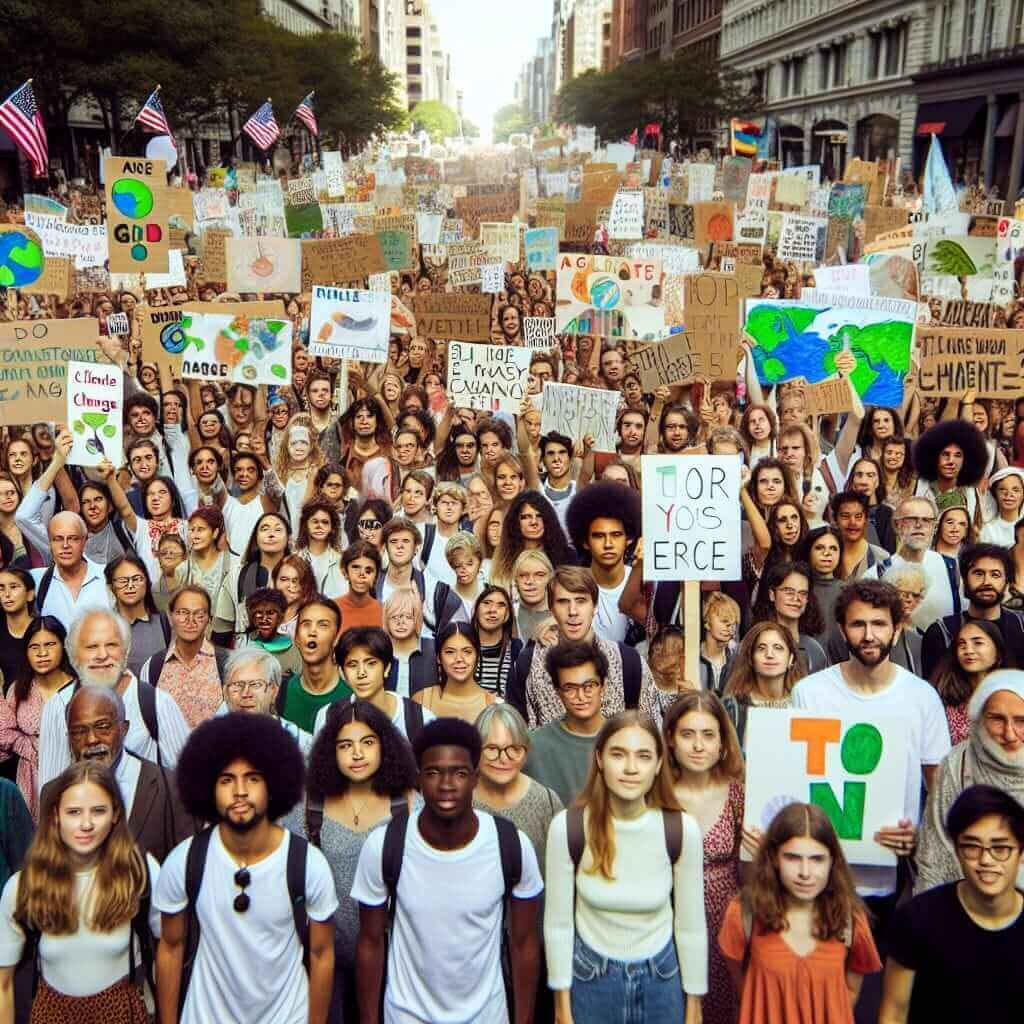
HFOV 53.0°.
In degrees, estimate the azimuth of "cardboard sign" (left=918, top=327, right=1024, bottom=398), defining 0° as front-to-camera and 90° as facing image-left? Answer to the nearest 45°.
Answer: approximately 0°

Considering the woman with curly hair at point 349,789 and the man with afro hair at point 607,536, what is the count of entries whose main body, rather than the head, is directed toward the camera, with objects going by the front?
2

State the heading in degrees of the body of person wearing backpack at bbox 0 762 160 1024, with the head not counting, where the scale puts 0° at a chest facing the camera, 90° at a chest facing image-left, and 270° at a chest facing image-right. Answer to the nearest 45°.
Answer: approximately 0°

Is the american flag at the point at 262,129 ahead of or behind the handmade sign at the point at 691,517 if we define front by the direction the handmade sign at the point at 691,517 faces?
behind

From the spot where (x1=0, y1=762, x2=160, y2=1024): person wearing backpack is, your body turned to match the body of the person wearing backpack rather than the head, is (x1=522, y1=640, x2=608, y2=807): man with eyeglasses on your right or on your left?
on your left

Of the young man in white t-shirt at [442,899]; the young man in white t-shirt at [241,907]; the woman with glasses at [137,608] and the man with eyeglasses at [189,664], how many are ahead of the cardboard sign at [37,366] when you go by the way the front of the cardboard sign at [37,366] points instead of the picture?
4

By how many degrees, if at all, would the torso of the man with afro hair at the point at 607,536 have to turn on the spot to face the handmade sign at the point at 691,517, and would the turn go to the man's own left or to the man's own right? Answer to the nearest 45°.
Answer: approximately 45° to the man's own left

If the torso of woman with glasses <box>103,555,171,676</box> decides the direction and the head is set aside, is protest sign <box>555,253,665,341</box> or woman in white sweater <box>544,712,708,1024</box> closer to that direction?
the woman in white sweater
